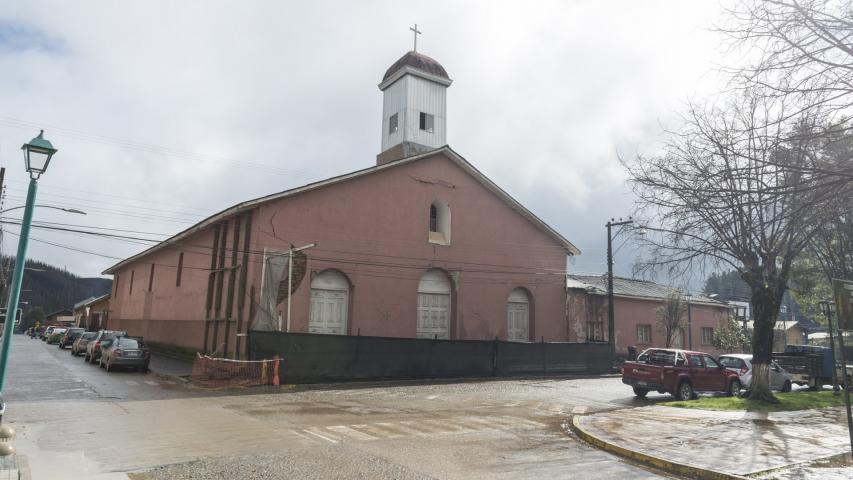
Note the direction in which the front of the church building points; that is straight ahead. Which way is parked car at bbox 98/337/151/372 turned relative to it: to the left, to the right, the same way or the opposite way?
the opposite way

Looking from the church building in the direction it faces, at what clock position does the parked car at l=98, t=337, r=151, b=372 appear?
The parked car is roughly at 4 o'clock from the church building.

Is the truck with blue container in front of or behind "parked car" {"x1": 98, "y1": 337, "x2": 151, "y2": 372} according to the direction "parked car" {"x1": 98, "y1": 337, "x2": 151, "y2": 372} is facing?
behind

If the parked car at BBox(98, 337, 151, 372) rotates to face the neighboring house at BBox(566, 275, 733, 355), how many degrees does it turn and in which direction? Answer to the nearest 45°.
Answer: approximately 135° to its right

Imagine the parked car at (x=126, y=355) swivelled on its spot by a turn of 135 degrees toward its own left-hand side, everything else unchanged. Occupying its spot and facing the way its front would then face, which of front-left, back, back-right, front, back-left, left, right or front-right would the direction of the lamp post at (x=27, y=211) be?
front

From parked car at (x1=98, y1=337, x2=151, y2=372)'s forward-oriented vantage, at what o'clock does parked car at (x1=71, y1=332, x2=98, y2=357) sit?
parked car at (x1=71, y1=332, x2=98, y2=357) is roughly at 1 o'clock from parked car at (x1=98, y1=337, x2=151, y2=372).

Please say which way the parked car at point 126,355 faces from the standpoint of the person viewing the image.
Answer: facing away from the viewer and to the left of the viewer

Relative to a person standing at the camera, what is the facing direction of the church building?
facing the viewer and to the right of the viewer

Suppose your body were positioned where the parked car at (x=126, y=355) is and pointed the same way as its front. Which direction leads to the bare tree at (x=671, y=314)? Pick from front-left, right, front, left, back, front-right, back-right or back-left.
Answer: back-right
